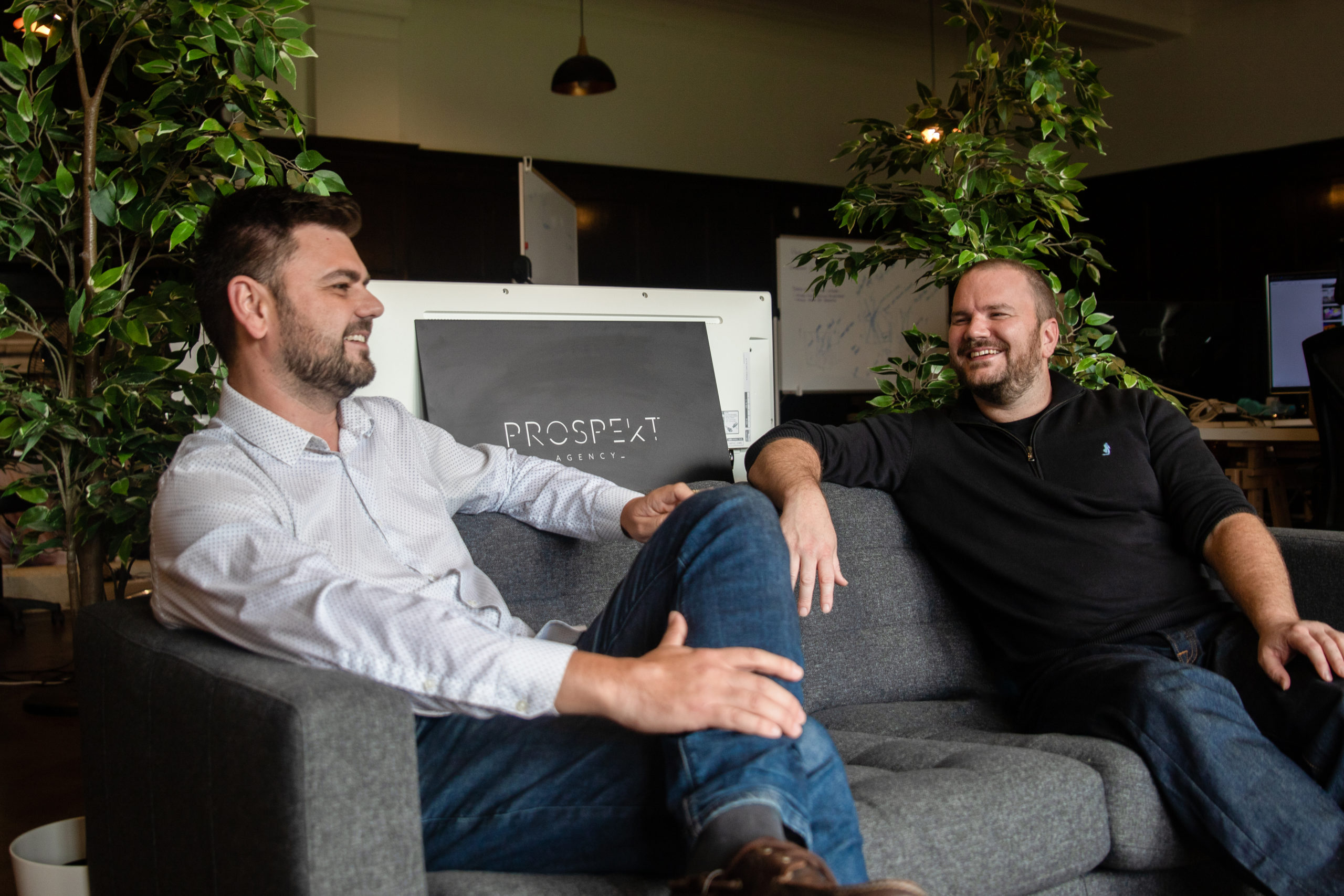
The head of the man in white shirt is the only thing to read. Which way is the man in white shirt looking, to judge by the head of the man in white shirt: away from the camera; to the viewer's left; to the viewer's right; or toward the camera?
to the viewer's right

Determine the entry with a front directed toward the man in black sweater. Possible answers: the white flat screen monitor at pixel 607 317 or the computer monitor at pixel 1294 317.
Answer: the computer monitor

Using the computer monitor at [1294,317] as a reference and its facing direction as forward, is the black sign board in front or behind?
in front

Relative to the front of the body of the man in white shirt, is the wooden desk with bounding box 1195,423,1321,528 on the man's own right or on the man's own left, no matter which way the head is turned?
on the man's own left

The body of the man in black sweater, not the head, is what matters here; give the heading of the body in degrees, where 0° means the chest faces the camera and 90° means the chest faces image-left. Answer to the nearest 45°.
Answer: approximately 0°

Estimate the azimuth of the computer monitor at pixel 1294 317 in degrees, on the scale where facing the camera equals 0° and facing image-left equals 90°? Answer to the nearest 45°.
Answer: approximately 0°

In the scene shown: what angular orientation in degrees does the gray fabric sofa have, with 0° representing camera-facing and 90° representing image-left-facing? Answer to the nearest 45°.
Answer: approximately 315°

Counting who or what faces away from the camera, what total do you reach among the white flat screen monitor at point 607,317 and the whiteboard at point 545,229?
1

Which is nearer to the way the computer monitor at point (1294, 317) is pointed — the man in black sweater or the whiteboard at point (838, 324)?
the man in black sweater

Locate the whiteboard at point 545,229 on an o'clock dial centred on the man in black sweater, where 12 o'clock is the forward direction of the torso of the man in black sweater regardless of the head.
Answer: The whiteboard is roughly at 4 o'clock from the man in black sweater.
